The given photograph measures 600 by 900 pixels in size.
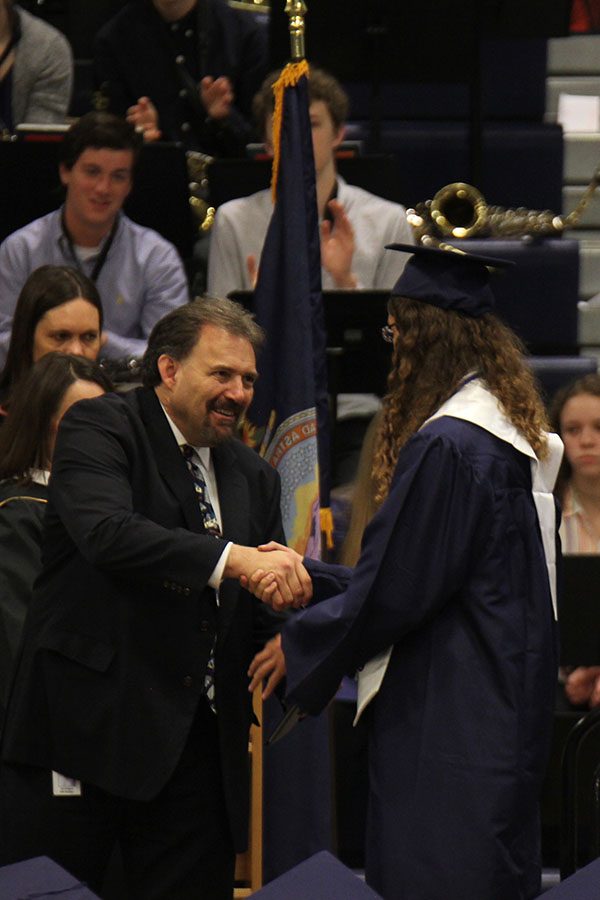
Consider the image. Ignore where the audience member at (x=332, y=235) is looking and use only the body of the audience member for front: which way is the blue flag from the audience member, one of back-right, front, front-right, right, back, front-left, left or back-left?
front

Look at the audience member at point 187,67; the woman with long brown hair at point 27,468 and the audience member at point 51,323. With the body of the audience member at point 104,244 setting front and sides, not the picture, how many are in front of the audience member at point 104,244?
2

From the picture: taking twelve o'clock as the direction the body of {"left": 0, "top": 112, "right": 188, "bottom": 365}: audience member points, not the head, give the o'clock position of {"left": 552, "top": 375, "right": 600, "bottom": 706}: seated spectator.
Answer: The seated spectator is roughly at 10 o'clock from the audience member.

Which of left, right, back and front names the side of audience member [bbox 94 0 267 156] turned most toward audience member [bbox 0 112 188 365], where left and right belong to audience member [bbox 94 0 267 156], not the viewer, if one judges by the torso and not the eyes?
front

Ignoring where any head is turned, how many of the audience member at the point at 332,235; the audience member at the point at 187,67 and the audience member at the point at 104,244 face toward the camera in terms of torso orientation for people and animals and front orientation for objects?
3

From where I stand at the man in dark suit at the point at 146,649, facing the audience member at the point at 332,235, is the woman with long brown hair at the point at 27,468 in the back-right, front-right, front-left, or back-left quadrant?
front-left

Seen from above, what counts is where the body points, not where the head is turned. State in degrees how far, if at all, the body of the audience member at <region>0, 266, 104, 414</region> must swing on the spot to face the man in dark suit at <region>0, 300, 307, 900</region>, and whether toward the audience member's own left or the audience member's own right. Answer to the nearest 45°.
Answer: approximately 45° to the audience member's own right

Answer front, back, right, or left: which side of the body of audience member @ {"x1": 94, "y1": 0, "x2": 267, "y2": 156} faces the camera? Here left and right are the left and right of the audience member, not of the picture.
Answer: front

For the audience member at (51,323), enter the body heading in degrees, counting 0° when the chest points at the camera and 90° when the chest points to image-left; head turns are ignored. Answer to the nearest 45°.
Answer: approximately 315°

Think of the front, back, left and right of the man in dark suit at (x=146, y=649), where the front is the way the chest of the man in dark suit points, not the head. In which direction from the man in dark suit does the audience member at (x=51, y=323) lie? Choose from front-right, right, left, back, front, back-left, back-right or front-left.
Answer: back-left

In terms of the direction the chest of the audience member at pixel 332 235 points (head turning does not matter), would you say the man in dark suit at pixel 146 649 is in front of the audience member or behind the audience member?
in front

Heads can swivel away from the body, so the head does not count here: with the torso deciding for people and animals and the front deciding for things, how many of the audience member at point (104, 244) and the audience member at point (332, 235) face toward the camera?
2

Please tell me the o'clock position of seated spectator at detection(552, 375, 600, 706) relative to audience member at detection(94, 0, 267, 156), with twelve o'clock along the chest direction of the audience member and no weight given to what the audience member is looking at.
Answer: The seated spectator is roughly at 11 o'clock from the audience member.

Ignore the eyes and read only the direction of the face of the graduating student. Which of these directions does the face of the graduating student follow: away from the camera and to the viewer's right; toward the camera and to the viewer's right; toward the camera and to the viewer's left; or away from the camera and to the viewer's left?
away from the camera and to the viewer's left

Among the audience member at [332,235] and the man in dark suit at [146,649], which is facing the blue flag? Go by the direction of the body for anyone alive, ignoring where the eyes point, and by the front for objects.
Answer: the audience member

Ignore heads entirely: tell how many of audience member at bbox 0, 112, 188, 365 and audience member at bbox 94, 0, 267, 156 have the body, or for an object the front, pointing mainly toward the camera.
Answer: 2

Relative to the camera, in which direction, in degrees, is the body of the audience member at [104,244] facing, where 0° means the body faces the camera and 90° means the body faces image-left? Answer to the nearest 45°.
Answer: approximately 0°
